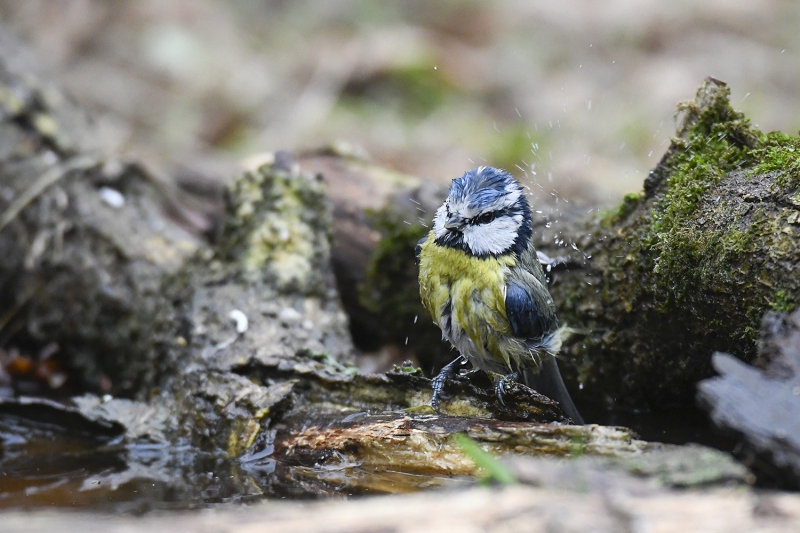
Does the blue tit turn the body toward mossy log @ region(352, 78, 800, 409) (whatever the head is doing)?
no

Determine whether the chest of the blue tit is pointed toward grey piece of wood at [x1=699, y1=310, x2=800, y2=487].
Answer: no

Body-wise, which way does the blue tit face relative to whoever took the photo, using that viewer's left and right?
facing the viewer and to the left of the viewer

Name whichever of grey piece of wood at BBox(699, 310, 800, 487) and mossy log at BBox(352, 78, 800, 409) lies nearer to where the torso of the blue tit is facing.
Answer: the grey piece of wood

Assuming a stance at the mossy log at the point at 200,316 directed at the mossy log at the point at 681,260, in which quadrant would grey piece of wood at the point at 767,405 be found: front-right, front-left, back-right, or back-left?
front-right
